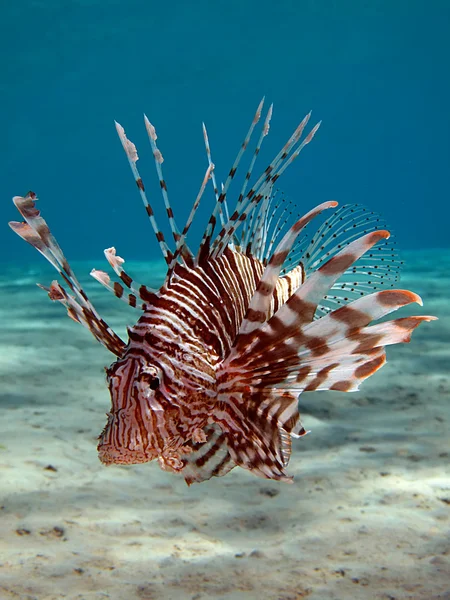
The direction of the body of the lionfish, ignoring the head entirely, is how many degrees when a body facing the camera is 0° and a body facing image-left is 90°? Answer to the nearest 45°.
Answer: approximately 45°
